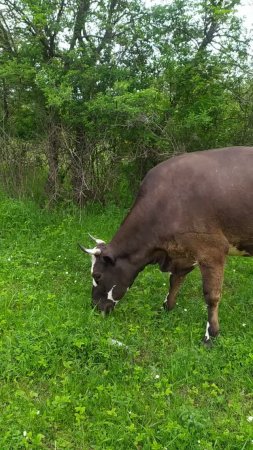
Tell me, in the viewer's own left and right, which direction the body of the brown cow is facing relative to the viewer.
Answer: facing to the left of the viewer
